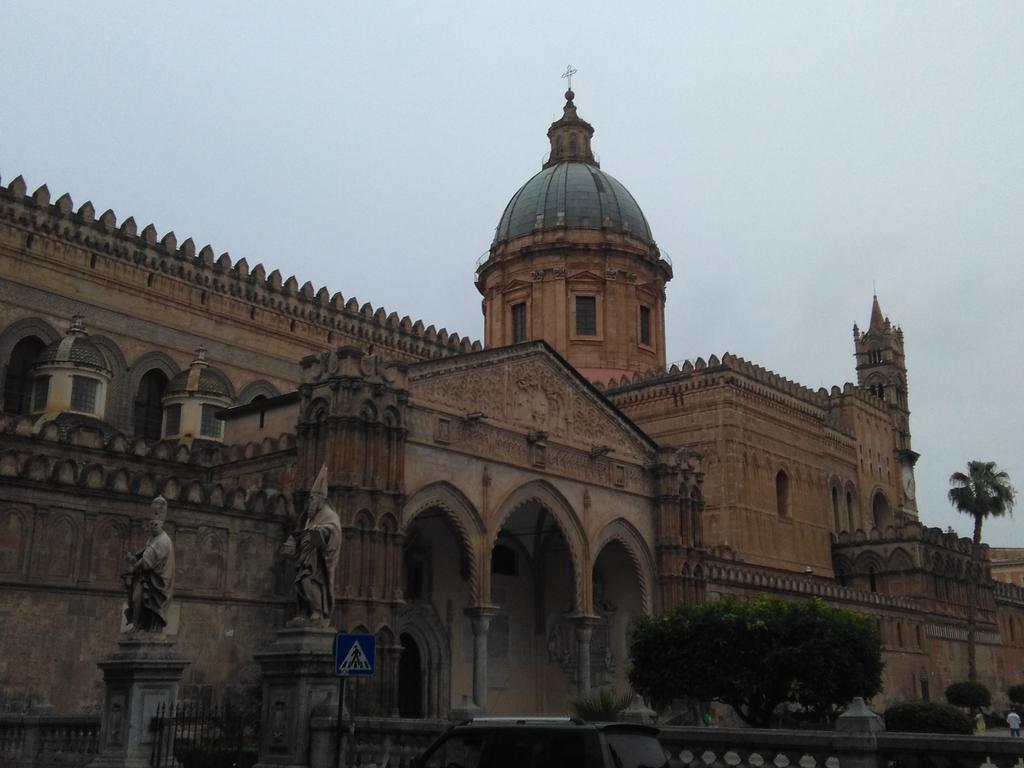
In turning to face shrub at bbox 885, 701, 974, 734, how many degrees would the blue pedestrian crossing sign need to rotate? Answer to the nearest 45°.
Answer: approximately 135° to its left

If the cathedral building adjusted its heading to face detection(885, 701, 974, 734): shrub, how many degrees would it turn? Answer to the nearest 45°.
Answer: approximately 45° to its left

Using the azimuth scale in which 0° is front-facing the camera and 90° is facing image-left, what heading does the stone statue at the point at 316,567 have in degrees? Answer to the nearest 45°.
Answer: approximately 45°

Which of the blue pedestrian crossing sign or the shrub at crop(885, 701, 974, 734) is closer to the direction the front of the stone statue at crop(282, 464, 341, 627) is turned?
the blue pedestrian crossing sign

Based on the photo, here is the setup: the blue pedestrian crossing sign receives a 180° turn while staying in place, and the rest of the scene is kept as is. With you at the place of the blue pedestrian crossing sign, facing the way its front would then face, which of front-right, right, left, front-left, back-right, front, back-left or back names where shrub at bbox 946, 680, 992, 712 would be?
front-right

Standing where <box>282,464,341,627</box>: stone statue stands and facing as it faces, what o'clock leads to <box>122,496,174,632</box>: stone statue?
<box>122,496,174,632</box>: stone statue is roughly at 2 o'clock from <box>282,464,341,627</box>: stone statue.

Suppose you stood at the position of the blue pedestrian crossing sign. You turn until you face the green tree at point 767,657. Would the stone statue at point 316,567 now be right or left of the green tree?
left

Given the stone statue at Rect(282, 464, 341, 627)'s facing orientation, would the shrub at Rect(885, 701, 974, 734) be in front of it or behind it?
behind

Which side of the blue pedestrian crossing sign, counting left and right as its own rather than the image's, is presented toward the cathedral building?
back
